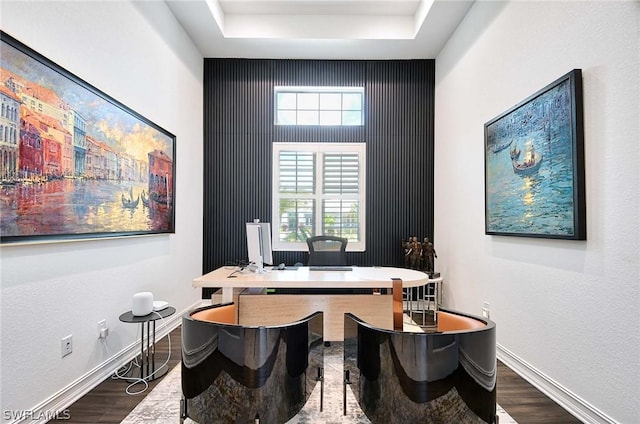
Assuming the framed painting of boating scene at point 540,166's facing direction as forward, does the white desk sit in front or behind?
in front

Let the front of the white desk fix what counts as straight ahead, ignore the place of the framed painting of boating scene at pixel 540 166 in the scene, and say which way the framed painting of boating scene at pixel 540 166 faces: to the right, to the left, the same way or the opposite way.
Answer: to the left

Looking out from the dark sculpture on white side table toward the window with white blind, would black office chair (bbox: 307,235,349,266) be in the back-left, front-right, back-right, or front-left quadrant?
front-left

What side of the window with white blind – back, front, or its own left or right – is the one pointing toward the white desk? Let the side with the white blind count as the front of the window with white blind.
front

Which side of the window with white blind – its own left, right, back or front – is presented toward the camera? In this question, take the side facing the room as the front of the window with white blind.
front

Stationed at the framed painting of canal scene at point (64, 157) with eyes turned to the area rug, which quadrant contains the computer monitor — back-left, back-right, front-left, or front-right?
front-left

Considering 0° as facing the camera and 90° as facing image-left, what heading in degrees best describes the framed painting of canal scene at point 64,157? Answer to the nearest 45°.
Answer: approximately 315°

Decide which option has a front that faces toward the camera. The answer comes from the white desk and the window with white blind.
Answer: the window with white blind

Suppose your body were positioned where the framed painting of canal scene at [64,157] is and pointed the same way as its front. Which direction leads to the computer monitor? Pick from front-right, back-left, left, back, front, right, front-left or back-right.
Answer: front-left

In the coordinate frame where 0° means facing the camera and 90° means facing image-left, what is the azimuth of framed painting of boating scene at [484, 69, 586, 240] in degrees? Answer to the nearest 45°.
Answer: approximately 45°

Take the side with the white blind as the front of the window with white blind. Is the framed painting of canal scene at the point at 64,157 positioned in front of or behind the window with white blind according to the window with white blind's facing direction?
in front

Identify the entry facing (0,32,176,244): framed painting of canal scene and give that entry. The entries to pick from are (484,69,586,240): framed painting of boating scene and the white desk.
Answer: (484,69,586,240): framed painting of boating scene

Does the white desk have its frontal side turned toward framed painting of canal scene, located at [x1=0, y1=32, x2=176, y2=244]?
no

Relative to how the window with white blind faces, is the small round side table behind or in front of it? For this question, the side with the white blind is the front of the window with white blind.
in front

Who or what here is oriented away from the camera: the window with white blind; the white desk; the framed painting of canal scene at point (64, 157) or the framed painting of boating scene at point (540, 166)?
the white desk

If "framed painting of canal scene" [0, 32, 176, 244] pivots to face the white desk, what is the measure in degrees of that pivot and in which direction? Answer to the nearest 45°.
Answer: approximately 45° to its left

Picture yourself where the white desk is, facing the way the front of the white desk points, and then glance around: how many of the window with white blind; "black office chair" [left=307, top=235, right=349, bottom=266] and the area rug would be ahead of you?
2

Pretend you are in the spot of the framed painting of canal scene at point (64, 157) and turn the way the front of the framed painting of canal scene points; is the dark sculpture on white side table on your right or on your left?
on your left

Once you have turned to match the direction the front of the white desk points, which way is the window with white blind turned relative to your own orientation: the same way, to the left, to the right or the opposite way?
the opposite way
